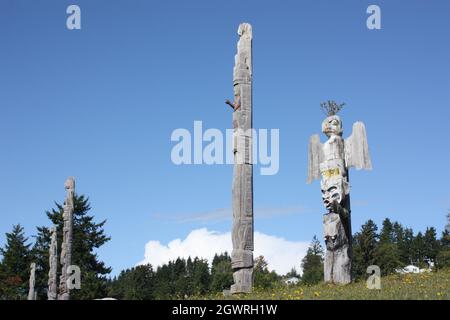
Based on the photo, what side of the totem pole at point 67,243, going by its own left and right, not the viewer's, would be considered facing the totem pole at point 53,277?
right

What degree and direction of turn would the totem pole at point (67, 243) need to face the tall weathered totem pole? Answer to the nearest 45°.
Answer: approximately 90° to its left

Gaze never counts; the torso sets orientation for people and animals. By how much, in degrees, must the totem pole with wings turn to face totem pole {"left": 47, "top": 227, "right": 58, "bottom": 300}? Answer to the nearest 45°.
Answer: approximately 90° to its right

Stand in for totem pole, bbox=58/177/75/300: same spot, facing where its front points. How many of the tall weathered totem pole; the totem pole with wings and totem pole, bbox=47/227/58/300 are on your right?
1

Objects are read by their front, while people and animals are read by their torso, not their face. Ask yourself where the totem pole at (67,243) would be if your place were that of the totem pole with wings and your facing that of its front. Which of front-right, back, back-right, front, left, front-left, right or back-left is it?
right

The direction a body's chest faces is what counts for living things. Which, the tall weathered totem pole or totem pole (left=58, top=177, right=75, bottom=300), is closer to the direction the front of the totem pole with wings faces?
the tall weathered totem pole

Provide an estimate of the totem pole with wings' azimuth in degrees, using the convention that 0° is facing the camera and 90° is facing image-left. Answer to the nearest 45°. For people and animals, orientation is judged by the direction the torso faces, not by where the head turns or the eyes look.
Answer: approximately 45°

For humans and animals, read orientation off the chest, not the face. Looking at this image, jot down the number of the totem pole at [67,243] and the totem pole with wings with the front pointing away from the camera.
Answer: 0

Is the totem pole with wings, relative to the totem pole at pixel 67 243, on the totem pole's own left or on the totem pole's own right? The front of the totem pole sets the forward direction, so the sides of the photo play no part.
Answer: on the totem pole's own left
